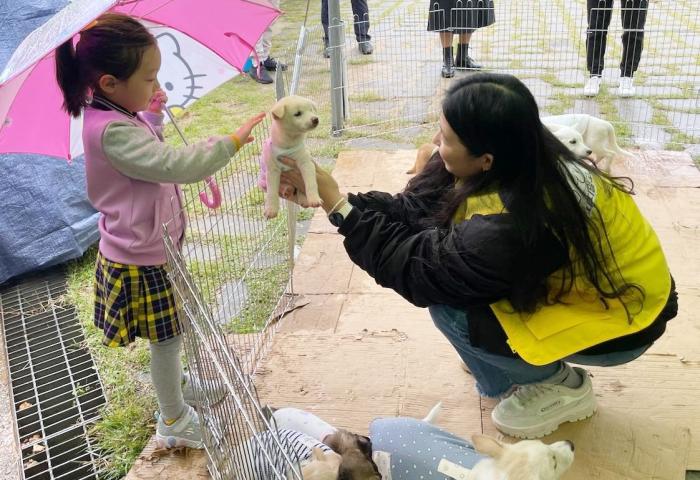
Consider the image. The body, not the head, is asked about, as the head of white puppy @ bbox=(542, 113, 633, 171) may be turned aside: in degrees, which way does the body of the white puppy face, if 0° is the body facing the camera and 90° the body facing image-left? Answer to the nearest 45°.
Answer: approximately 90°

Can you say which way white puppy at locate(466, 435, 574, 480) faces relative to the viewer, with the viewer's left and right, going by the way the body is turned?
facing to the right of the viewer

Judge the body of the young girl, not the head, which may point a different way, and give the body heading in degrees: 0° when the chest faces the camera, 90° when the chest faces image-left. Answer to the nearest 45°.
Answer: approximately 270°

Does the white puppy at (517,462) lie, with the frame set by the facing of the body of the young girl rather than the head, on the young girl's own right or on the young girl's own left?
on the young girl's own right

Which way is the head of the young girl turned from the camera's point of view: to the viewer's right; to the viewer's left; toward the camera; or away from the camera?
to the viewer's right

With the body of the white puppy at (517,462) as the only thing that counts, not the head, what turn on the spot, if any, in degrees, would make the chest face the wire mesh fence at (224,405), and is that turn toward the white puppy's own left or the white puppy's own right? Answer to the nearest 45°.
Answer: approximately 180°

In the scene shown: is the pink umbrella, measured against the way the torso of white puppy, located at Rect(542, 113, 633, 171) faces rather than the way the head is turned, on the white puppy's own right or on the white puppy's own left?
on the white puppy's own left

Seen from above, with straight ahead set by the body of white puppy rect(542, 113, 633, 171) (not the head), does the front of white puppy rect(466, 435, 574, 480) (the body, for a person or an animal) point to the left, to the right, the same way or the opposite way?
the opposite way

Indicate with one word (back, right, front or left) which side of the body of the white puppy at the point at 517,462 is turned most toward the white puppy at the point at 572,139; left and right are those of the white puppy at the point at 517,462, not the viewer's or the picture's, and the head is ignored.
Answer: left

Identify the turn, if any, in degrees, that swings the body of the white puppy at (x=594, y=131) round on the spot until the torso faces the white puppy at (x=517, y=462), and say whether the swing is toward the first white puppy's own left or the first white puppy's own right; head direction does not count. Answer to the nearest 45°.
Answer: approximately 90° to the first white puppy's own left

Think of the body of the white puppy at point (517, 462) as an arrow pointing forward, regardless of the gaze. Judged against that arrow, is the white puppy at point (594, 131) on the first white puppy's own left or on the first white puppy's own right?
on the first white puppy's own left

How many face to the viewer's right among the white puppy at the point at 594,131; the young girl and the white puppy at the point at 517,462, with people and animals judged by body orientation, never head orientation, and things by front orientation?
2

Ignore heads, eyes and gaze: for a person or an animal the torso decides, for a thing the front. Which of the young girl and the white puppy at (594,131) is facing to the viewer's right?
the young girl
